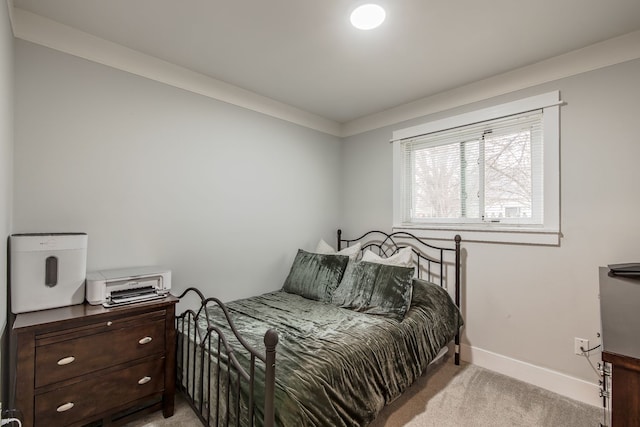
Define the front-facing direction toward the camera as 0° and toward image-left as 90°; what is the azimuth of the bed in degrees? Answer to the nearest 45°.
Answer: approximately 45°

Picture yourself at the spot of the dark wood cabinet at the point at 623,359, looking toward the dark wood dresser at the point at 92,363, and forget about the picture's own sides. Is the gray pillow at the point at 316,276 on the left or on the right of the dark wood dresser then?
right

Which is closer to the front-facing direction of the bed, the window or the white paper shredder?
the white paper shredder

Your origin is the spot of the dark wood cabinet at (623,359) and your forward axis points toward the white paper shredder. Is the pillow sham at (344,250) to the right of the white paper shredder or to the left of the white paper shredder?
right

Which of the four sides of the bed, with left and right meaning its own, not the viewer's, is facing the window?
back

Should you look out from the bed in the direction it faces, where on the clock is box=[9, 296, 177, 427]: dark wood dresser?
The dark wood dresser is roughly at 1 o'clock from the bed.
